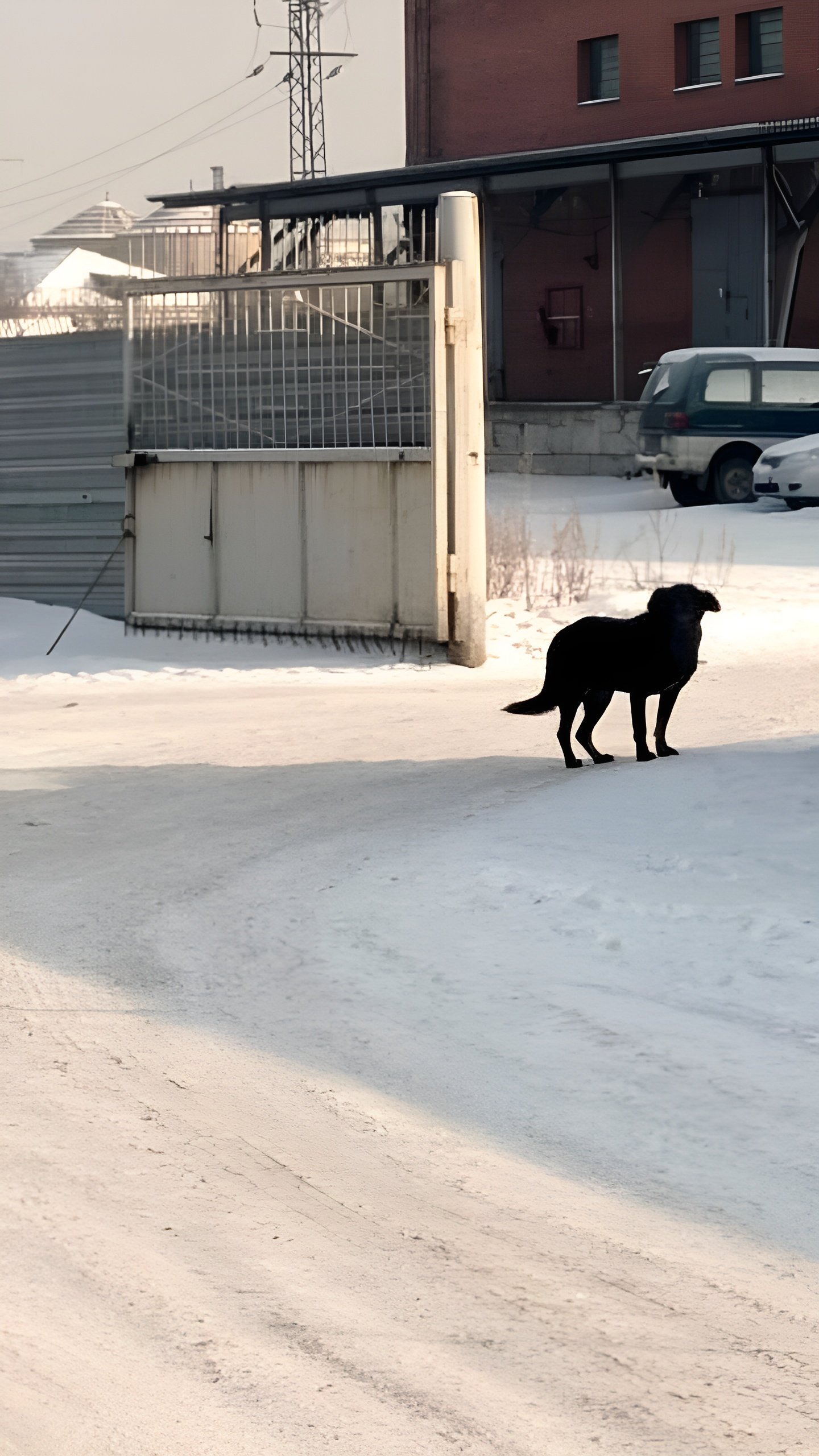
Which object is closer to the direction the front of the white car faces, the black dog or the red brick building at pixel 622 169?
the black dog

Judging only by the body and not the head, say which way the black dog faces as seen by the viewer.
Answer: to the viewer's right

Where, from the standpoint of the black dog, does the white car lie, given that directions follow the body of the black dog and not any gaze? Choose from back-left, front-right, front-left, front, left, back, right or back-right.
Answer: left

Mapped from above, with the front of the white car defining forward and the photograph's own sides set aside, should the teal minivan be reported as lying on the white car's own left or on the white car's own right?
on the white car's own right

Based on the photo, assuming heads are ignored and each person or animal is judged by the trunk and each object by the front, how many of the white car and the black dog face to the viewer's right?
1

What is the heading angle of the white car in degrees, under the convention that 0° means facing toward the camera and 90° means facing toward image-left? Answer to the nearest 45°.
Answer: approximately 45°

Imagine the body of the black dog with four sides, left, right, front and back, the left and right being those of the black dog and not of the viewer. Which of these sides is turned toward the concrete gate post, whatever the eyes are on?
left

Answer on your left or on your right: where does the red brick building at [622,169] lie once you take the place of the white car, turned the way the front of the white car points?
on your right

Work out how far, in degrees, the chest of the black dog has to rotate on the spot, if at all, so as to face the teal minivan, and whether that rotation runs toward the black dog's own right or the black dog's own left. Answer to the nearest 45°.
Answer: approximately 90° to the black dog's own left

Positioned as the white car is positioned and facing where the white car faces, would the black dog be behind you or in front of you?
in front

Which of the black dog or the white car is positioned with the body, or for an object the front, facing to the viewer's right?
the black dog

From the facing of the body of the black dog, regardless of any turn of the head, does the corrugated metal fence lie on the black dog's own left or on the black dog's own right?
on the black dog's own left
